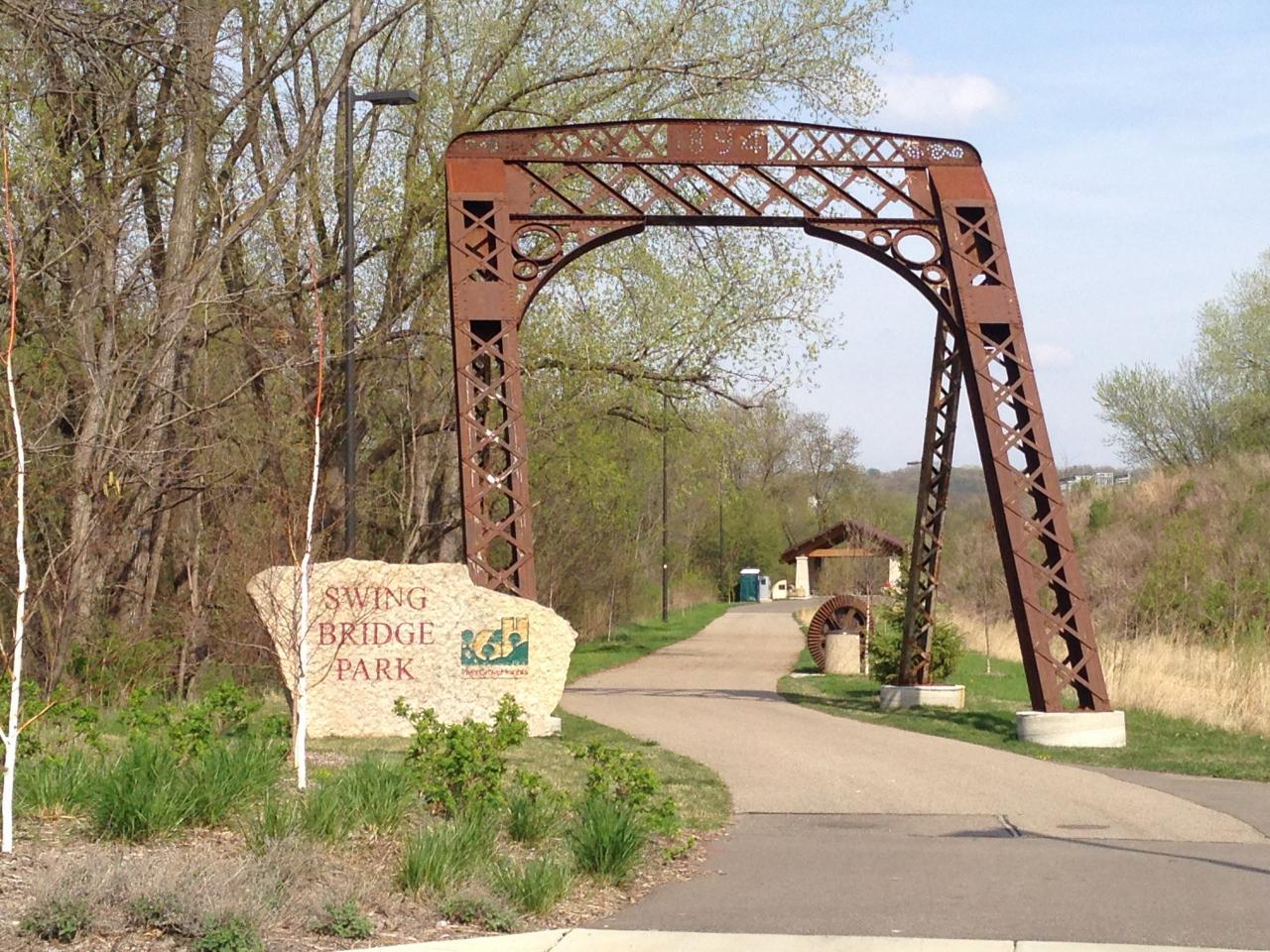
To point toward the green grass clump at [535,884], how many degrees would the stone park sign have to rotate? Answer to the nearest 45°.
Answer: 0° — it already faces it

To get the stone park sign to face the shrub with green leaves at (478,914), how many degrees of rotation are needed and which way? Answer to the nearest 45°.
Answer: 0° — it already faces it

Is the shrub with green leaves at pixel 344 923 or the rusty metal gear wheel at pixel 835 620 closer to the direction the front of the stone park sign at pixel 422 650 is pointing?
the shrub with green leaves

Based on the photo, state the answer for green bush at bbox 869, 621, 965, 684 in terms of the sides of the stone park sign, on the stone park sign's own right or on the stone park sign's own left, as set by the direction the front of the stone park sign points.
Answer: on the stone park sign's own left

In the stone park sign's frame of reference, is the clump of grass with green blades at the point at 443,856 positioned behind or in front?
in front

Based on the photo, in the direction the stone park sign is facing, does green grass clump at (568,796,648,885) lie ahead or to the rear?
ahead

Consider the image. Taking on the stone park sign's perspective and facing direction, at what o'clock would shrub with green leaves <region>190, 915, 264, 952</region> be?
The shrub with green leaves is roughly at 12 o'clock from the stone park sign.

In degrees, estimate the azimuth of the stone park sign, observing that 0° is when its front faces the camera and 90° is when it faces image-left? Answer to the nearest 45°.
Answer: approximately 0°
